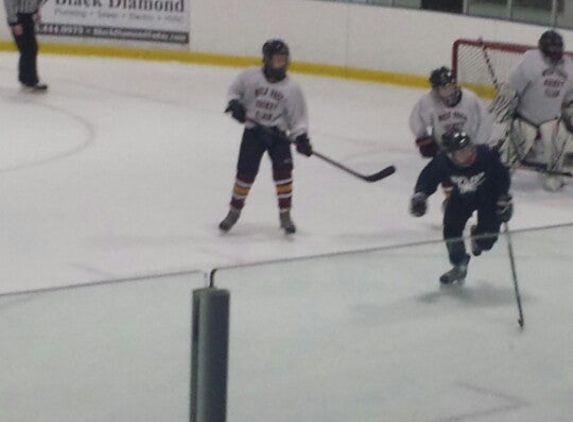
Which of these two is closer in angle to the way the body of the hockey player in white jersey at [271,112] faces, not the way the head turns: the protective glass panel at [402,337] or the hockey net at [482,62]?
the protective glass panel

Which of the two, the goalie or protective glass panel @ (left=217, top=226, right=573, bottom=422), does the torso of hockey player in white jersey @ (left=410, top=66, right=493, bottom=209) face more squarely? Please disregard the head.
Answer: the protective glass panel

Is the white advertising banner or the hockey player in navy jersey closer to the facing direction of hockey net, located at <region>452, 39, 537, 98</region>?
the hockey player in navy jersey

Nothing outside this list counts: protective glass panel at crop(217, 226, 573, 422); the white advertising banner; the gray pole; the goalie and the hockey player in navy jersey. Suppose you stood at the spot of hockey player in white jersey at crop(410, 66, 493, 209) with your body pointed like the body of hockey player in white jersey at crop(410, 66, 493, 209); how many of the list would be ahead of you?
3

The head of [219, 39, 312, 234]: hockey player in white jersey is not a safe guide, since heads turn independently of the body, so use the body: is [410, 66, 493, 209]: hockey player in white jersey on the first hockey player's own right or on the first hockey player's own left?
on the first hockey player's own left

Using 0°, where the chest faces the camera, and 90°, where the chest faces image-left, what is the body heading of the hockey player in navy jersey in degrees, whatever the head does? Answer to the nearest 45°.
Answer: approximately 0°

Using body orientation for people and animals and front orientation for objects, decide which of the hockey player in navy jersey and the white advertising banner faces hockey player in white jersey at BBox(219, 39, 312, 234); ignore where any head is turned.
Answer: the white advertising banner

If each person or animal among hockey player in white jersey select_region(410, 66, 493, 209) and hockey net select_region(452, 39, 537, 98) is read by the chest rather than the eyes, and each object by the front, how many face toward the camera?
2
